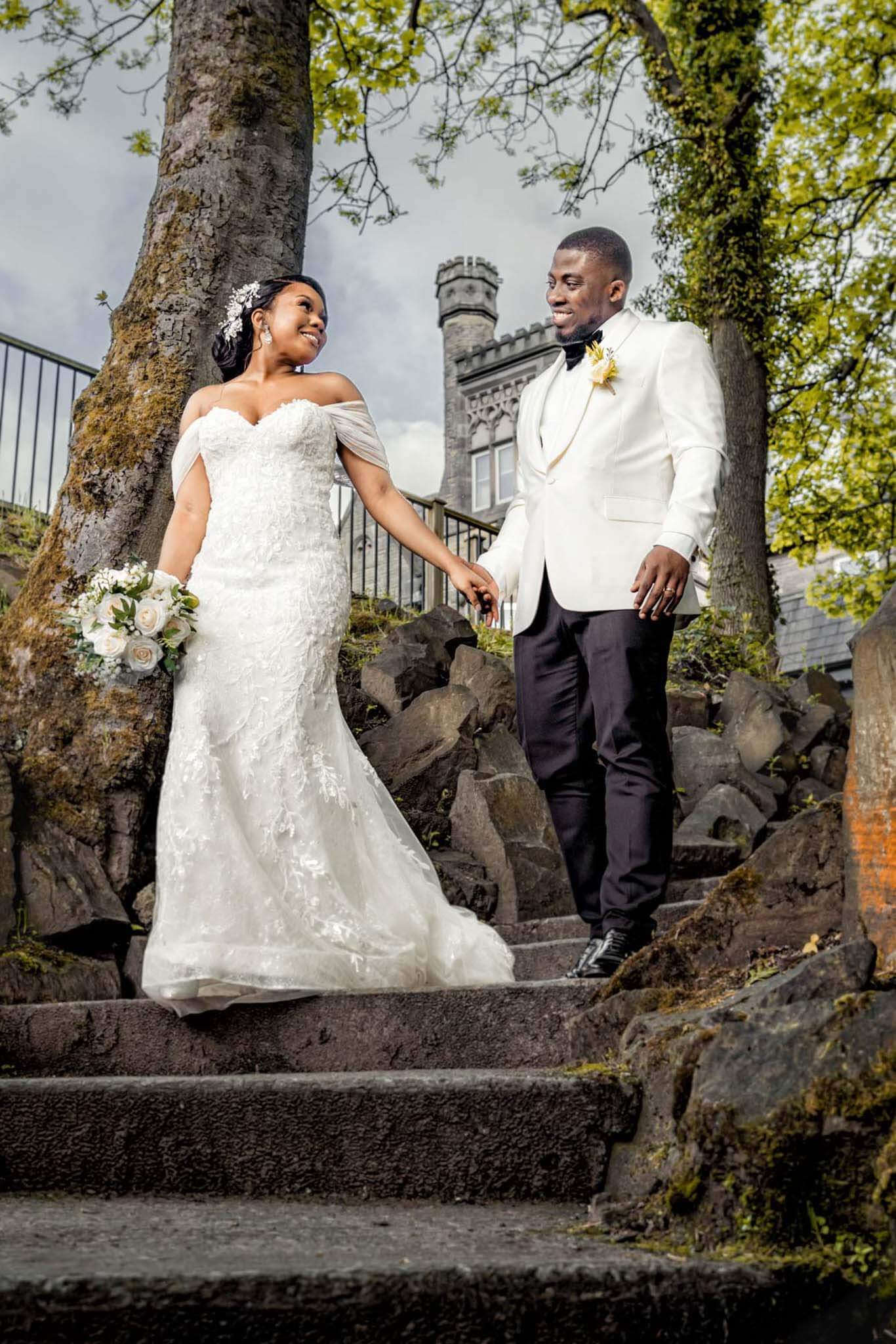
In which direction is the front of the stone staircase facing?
toward the camera

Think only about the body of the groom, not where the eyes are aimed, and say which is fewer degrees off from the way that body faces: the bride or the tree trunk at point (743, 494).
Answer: the bride

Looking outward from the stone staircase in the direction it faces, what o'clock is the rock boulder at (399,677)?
The rock boulder is roughly at 6 o'clock from the stone staircase.

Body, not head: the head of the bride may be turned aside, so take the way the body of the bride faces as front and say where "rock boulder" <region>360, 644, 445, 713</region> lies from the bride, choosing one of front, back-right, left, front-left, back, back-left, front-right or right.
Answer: back

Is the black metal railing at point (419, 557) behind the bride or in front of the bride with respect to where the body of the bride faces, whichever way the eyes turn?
behind

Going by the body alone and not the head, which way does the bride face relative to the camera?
toward the camera

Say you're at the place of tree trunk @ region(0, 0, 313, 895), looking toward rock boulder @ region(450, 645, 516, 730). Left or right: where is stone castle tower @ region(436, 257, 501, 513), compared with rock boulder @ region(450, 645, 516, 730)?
left

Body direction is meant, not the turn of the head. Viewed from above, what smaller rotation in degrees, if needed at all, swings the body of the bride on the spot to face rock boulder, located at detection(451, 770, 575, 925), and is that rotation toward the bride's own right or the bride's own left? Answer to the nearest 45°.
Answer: approximately 135° to the bride's own left

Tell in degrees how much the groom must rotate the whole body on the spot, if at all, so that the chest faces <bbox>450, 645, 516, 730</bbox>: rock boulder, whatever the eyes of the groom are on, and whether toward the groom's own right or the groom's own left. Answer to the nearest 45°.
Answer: approximately 135° to the groom's own right

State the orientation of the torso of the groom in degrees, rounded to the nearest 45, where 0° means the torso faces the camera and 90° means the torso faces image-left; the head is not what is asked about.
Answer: approximately 45°
